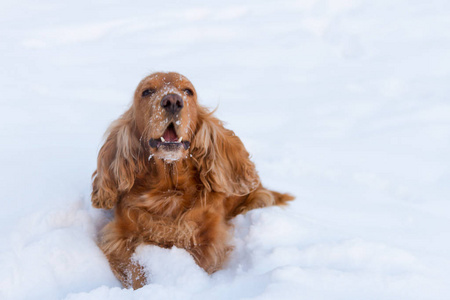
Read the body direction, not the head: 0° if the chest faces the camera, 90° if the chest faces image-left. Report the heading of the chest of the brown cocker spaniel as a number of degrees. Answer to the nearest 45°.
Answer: approximately 0°
